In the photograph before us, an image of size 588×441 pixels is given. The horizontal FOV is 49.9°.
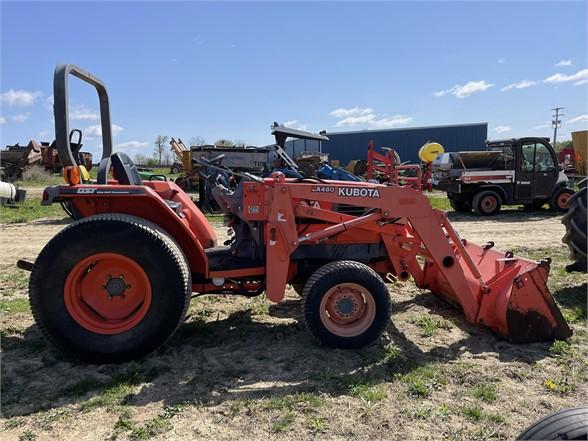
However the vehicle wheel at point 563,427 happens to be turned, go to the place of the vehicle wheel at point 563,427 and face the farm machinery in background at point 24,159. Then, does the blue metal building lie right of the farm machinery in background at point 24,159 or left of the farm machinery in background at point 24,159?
right

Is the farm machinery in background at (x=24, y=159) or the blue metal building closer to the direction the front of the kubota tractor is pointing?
the blue metal building

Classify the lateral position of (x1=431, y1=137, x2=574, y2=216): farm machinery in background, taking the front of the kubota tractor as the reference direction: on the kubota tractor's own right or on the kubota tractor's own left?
on the kubota tractor's own left

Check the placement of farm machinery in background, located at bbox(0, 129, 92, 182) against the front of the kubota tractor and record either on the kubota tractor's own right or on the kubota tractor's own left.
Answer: on the kubota tractor's own left

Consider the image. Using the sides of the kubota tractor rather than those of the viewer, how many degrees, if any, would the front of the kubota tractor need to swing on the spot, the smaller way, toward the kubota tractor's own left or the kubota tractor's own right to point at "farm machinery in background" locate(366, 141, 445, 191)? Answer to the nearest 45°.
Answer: approximately 90° to the kubota tractor's own left

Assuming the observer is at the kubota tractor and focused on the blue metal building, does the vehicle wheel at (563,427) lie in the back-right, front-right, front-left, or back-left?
back-right

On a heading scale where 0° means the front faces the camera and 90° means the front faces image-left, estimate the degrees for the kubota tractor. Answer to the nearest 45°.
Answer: approximately 270°

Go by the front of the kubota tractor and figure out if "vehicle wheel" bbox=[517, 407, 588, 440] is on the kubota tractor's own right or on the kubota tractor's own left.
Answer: on the kubota tractor's own right

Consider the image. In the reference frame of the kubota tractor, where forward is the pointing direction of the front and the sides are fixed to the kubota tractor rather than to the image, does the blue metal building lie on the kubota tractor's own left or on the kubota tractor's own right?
on the kubota tractor's own left
